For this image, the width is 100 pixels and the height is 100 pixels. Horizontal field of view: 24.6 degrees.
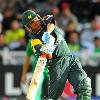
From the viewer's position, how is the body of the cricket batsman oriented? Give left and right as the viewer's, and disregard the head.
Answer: facing the viewer and to the left of the viewer
